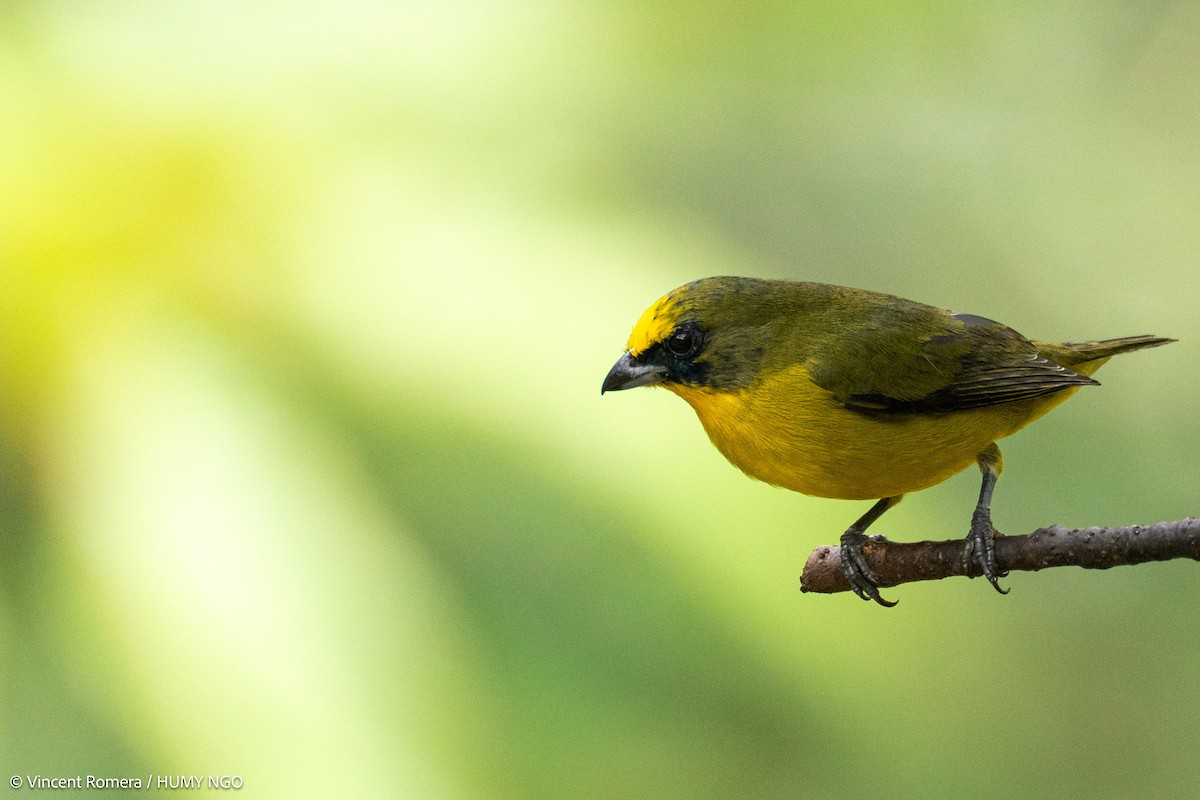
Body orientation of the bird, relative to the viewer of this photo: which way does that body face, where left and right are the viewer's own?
facing to the left of the viewer
